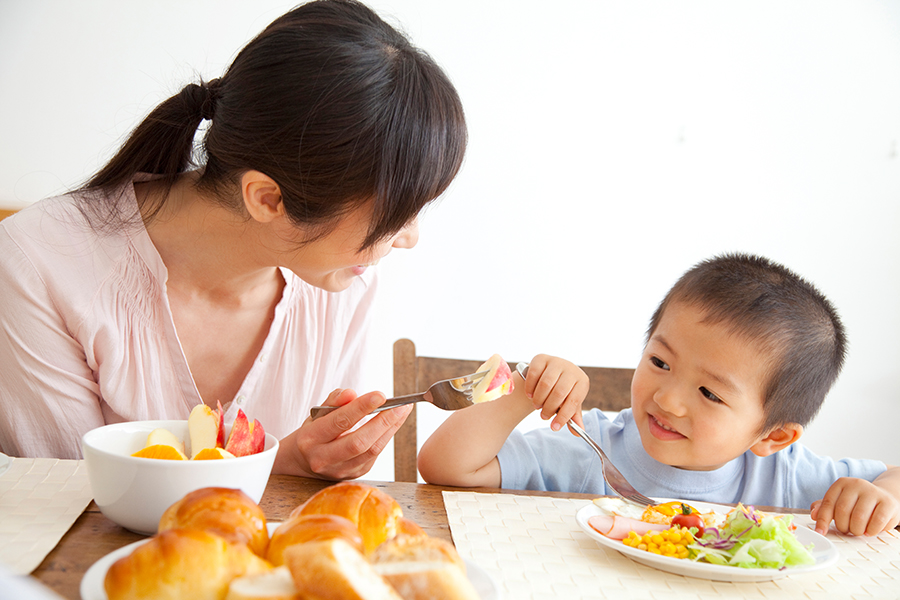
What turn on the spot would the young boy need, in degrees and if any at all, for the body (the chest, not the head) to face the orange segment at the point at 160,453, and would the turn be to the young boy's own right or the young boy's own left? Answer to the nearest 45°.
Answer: approximately 45° to the young boy's own right

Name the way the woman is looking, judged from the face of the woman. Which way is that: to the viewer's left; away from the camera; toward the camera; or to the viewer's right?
to the viewer's right

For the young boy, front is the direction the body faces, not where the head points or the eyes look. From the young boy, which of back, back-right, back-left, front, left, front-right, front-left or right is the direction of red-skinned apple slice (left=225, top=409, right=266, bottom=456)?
front-right

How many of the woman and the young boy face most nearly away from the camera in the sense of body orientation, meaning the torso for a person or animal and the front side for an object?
0

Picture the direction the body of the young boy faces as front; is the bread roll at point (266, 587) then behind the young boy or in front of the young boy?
in front

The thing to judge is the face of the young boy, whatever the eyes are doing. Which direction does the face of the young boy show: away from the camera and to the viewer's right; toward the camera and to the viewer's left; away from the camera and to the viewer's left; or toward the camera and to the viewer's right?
toward the camera and to the viewer's left

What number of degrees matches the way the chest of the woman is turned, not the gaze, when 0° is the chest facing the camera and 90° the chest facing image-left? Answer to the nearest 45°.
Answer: approximately 315°

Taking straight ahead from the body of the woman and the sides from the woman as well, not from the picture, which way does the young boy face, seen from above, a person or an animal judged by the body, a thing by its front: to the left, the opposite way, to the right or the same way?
to the right

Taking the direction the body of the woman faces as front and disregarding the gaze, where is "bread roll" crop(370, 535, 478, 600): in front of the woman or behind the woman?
in front

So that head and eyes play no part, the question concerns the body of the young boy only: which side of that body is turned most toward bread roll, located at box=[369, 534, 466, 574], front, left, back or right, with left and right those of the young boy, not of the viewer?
front
